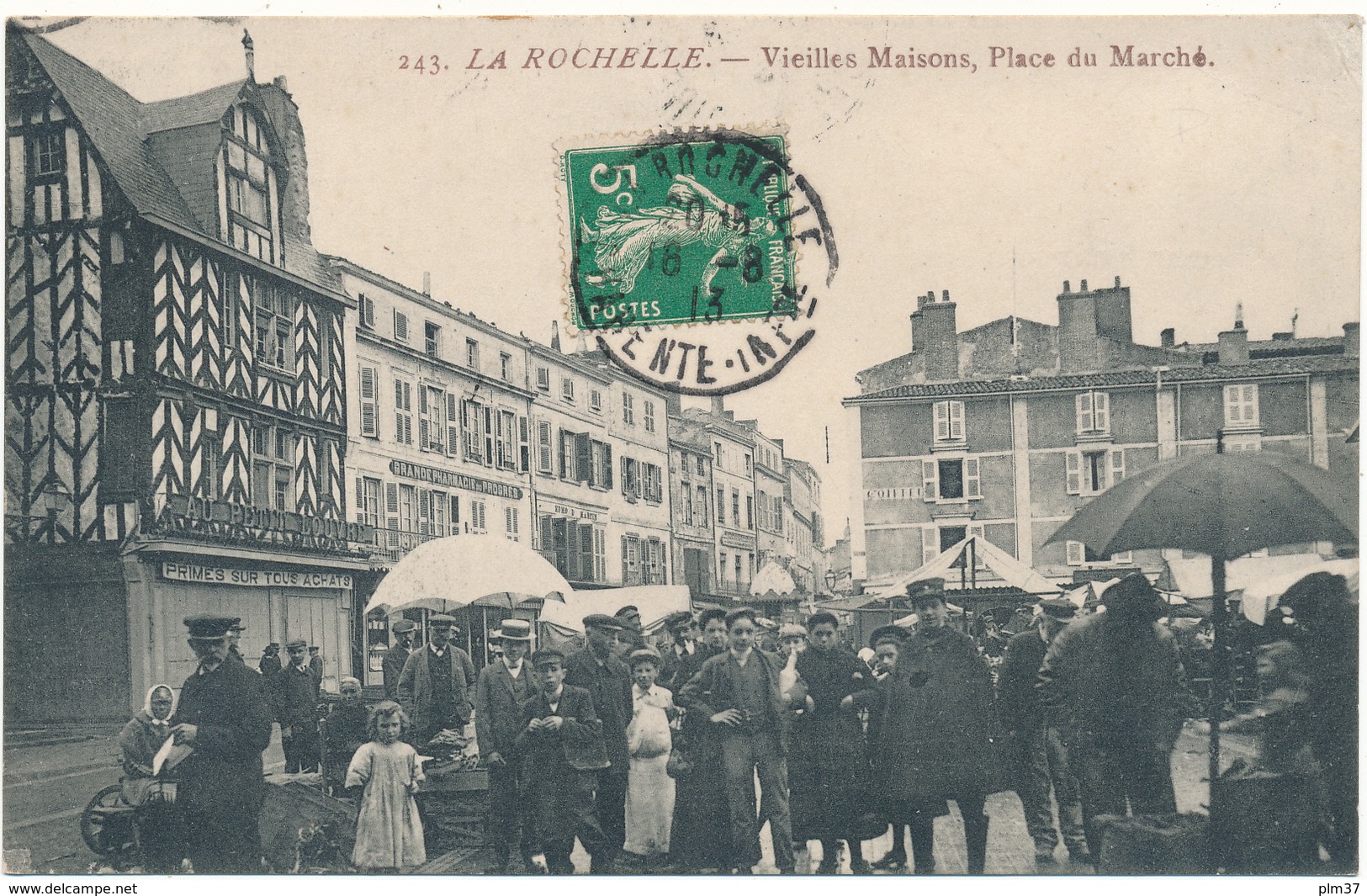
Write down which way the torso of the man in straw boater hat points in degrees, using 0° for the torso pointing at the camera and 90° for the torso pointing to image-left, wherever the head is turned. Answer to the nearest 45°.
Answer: approximately 0°

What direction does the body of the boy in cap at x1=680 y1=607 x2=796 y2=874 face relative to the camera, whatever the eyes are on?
toward the camera

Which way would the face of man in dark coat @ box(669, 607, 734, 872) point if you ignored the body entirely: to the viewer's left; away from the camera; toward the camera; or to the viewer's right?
toward the camera

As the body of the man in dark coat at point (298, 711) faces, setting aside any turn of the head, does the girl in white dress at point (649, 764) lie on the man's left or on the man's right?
on the man's left

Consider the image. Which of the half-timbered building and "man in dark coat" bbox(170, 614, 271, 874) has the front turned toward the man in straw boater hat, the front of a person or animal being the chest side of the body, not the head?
the half-timbered building

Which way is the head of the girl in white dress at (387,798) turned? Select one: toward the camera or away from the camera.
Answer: toward the camera

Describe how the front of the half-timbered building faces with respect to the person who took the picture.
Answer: facing the viewer and to the right of the viewer

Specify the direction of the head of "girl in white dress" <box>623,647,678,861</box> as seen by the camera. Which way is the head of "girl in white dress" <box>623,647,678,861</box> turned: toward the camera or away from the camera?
toward the camera

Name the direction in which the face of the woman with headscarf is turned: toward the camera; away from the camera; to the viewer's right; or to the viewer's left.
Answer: toward the camera

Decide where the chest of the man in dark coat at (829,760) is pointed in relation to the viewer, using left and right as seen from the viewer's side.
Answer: facing the viewer

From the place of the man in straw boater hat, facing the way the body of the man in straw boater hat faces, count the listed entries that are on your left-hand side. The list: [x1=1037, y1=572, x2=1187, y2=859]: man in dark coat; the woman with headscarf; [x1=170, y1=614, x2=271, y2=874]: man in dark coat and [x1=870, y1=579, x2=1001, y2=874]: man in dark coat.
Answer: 2

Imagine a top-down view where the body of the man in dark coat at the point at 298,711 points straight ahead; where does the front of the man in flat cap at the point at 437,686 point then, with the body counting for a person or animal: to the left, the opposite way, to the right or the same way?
the same way

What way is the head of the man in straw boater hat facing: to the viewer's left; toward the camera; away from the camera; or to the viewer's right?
toward the camera

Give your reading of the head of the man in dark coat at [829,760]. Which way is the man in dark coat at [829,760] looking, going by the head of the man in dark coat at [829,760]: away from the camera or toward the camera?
toward the camera

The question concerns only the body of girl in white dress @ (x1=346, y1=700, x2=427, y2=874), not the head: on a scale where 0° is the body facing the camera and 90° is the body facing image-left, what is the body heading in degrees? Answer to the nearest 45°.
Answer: approximately 0°

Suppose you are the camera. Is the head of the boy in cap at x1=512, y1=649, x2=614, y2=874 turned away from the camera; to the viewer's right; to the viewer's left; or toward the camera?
toward the camera

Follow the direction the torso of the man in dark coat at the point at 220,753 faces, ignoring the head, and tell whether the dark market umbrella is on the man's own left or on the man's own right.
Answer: on the man's own left
